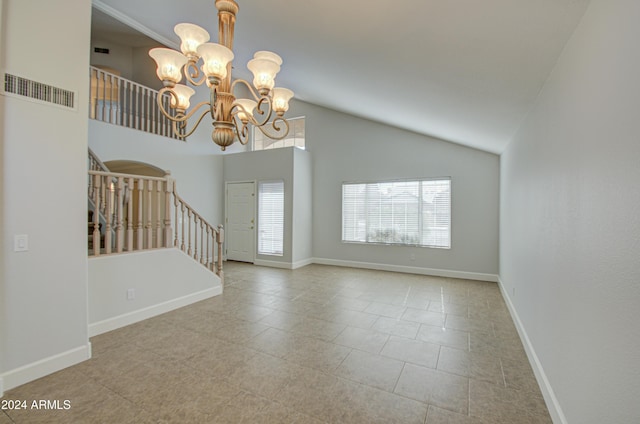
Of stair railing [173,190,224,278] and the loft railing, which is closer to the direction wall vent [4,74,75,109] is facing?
the stair railing

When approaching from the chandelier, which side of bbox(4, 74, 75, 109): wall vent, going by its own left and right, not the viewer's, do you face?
front

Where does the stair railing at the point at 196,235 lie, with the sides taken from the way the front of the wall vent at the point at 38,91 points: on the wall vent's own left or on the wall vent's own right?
on the wall vent's own left

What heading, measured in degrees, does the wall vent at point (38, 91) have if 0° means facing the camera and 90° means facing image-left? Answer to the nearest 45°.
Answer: approximately 315°

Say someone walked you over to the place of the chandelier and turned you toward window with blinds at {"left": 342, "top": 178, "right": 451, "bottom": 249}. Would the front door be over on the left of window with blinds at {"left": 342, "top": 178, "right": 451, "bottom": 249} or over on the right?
left

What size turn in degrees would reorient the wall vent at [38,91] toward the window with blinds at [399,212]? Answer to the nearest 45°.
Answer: approximately 45° to its left

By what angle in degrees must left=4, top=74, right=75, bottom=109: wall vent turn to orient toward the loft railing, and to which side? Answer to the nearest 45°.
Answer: approximately 135° to its left

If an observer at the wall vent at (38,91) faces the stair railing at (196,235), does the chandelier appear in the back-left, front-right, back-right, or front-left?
front-right
